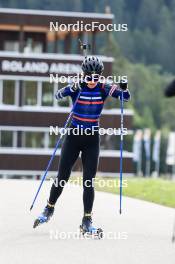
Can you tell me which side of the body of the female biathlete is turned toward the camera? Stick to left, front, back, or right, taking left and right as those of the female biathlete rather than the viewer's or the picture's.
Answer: front
